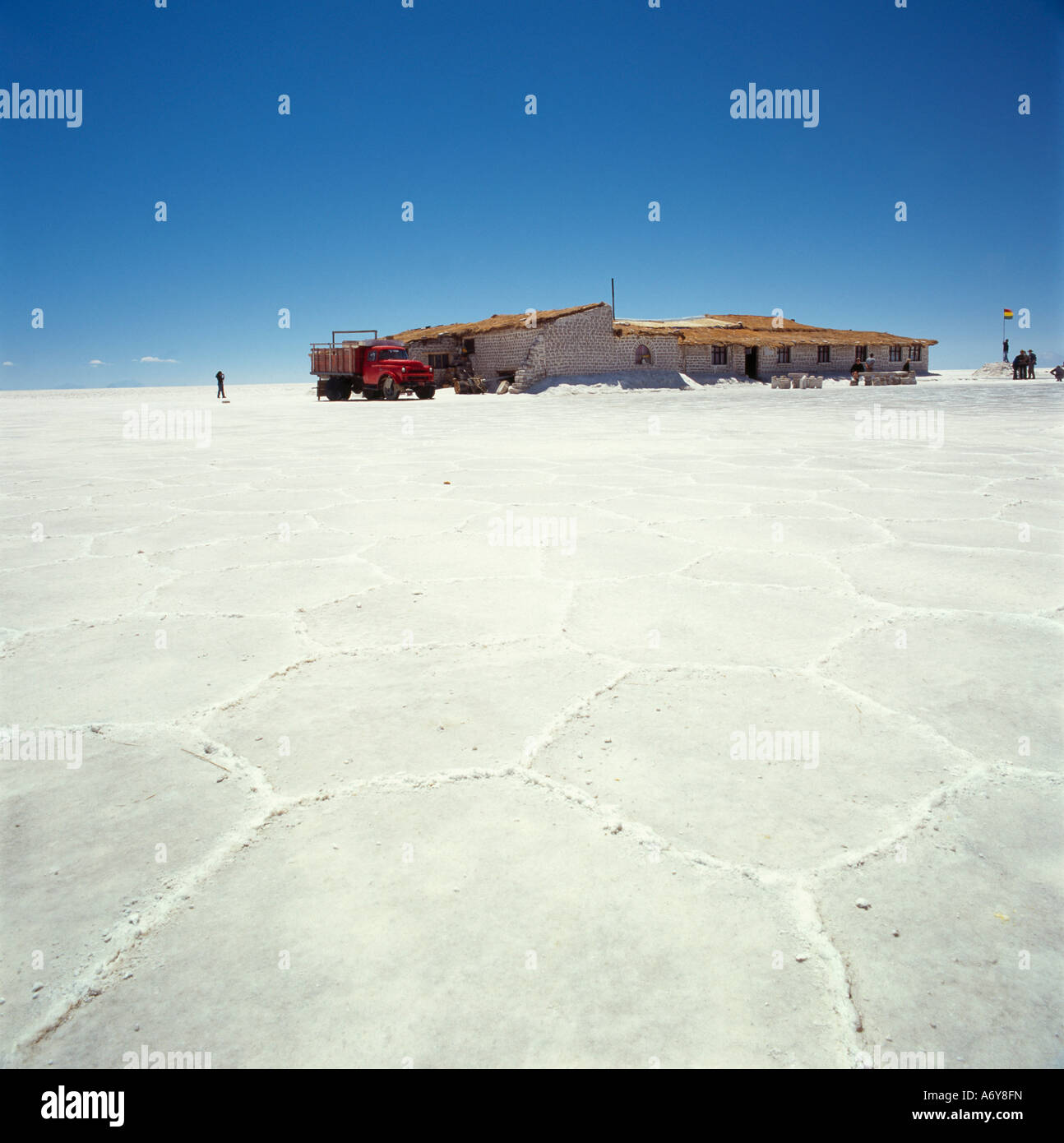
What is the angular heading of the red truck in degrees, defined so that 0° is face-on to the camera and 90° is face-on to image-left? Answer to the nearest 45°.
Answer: approximately 315°

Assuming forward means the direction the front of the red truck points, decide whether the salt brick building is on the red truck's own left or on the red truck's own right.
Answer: on the red truck's own left
